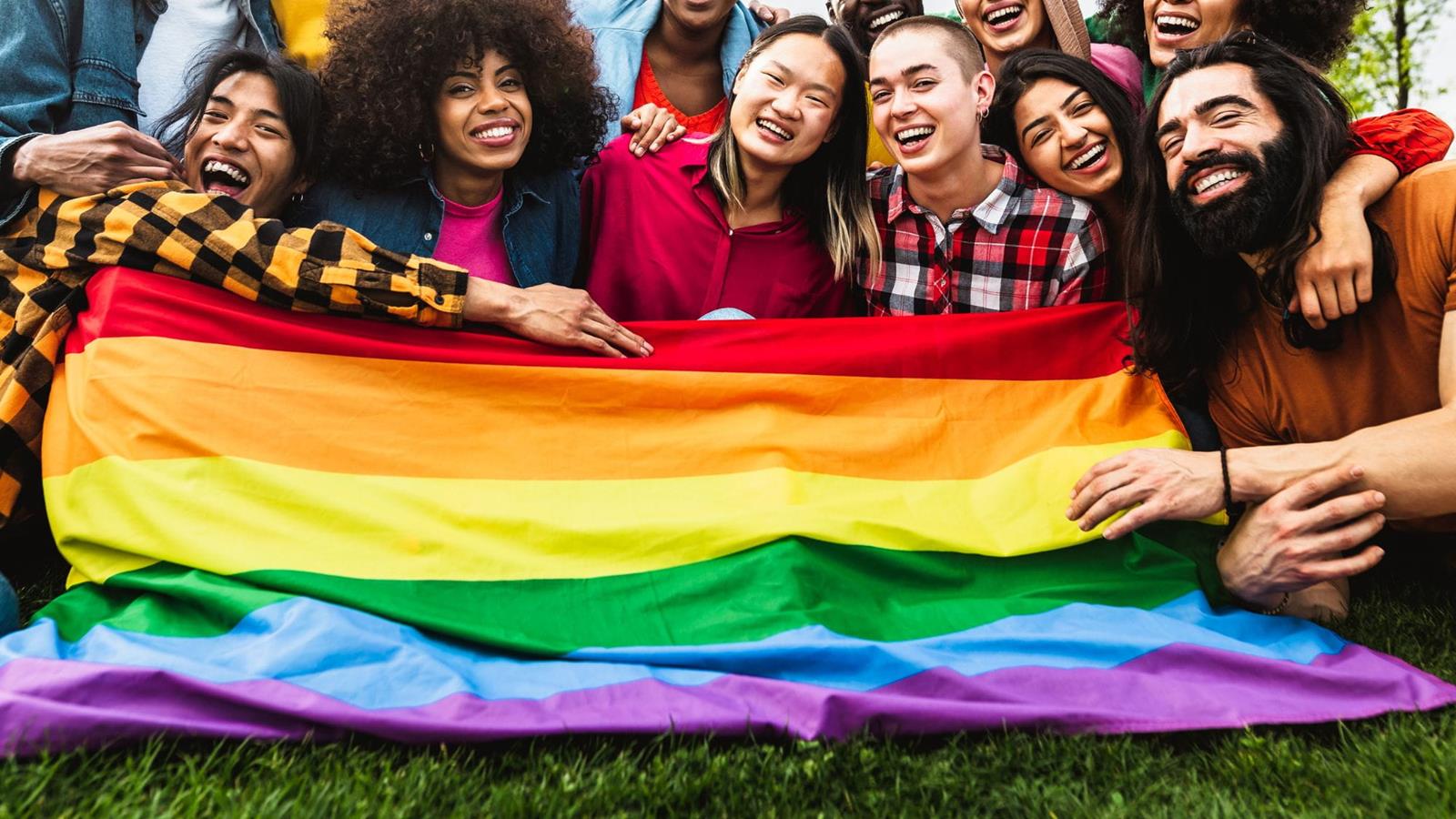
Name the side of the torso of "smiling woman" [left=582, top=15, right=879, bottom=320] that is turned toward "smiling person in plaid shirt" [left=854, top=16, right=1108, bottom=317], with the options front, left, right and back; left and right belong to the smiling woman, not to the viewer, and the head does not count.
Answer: left

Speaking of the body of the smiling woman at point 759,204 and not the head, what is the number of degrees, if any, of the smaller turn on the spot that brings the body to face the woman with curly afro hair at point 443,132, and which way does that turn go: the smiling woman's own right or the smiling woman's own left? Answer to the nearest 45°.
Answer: approximately 90° to the smiling woman's own right

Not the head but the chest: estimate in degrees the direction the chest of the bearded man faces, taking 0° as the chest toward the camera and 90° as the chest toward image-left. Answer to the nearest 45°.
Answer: approximately 45°

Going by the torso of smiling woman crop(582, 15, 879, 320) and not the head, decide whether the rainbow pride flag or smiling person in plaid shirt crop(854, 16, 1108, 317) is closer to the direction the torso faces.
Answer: the rainbow pride flag

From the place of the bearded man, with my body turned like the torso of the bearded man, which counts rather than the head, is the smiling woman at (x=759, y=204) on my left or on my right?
on my right

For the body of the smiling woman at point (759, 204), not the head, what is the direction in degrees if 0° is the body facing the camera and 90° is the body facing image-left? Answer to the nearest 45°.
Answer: approximately 0°
